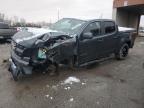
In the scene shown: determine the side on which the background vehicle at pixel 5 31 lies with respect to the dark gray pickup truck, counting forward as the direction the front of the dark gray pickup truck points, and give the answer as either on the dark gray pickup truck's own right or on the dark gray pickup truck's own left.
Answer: on the dark gray pickup truck's own right

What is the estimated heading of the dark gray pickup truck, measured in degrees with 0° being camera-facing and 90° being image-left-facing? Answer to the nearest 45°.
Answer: approximately 45°
